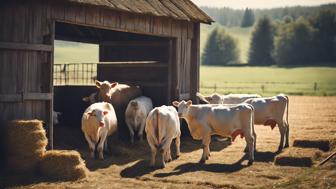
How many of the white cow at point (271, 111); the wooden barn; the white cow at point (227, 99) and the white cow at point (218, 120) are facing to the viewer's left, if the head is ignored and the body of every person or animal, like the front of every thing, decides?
3

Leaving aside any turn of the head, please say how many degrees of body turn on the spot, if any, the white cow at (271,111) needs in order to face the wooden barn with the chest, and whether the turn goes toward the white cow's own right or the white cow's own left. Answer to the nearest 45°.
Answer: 0° — it already faces it

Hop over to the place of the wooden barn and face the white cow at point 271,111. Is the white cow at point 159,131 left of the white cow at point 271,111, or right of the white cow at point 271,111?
right

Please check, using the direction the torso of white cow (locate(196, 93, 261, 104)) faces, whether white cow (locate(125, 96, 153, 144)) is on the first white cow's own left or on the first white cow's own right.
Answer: on the first white cow's own left

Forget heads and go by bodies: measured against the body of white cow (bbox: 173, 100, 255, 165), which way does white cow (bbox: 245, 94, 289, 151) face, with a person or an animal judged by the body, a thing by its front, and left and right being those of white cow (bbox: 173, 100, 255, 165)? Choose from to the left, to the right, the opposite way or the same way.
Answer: the same way

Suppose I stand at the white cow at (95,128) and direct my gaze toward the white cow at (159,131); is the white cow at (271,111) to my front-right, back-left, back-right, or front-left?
front-left

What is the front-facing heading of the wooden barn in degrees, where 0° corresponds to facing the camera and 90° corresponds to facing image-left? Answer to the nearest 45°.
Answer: approximately 315°

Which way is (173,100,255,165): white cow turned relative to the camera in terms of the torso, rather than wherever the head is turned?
to the viewer's left

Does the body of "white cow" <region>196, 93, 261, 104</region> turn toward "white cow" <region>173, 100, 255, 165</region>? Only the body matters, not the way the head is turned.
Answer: no

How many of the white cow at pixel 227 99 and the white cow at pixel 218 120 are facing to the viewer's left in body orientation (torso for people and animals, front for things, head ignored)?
2

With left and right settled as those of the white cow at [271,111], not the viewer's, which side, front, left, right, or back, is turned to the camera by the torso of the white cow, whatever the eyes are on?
left

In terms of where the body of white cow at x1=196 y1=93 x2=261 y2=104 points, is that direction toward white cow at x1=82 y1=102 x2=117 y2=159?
no

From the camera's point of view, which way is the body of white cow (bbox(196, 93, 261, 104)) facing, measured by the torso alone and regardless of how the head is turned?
to the viewer's left

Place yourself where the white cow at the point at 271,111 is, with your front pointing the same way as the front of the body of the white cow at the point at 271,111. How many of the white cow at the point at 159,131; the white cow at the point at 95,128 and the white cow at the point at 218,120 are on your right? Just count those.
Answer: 0

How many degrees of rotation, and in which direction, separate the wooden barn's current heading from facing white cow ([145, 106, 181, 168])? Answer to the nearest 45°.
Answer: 0° — it already faces it
